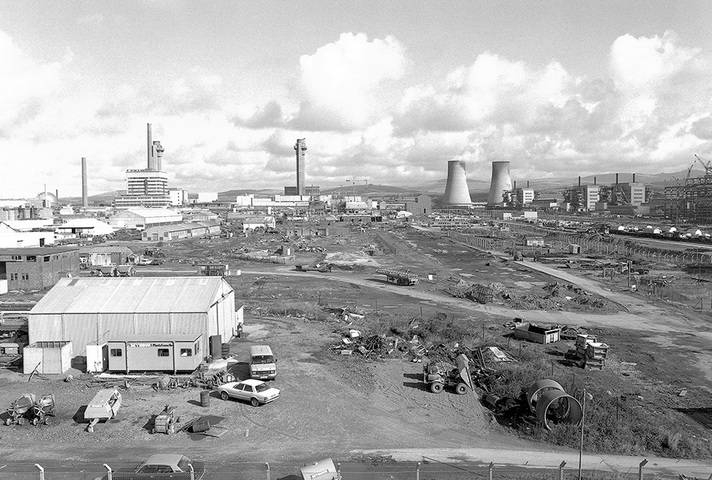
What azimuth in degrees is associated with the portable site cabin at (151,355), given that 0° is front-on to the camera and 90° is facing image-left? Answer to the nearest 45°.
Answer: approximately 0°

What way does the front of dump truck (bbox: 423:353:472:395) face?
to the viewer's right

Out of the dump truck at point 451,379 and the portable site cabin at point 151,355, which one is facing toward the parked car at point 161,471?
the portable site cabin

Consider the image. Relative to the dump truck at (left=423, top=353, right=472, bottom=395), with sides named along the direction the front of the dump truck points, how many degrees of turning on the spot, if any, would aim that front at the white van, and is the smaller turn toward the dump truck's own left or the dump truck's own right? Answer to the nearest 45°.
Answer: approximately 180°

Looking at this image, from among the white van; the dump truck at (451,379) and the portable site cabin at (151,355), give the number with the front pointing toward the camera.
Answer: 2

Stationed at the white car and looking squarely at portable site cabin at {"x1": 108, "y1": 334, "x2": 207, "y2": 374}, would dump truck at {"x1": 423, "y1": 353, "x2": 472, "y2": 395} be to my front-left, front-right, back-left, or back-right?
back-right

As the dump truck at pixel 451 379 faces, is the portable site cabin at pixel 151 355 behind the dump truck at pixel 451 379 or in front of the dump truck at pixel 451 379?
behind
